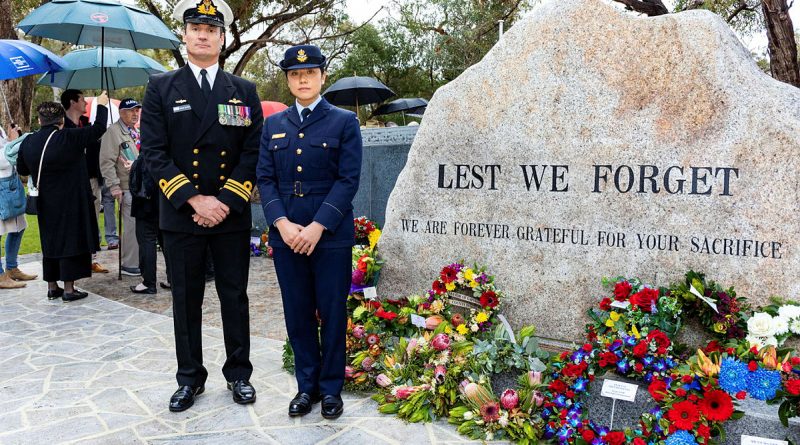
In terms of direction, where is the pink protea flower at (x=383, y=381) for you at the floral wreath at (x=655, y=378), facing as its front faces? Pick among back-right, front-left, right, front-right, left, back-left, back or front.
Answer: right

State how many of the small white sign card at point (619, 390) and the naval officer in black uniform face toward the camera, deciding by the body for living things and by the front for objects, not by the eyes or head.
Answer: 2

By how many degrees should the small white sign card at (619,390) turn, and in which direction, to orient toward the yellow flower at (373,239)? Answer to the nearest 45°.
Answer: approximately 135° to its right

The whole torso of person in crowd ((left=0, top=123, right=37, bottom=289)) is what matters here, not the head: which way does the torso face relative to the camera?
to the viewer's right

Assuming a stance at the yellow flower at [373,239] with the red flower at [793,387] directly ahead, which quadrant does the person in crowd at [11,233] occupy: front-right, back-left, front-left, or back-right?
back-right

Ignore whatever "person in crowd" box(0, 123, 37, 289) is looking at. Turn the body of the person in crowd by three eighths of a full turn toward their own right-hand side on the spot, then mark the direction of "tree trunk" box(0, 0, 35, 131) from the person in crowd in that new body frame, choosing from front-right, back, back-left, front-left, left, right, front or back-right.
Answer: back-right

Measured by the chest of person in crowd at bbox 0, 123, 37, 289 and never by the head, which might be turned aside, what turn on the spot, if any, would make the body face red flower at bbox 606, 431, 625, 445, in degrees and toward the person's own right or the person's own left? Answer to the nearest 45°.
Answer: approximately 90° to the person's own right

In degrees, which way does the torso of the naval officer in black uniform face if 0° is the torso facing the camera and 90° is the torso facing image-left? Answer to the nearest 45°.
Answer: approximately 0°

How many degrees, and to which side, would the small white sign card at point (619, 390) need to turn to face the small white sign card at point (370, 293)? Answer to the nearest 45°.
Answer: approximately 135° to its right

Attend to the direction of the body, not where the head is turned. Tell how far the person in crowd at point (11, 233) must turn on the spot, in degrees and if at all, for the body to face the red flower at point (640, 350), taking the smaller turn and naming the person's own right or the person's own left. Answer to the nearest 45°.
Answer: approximately 45° to the person's own right
